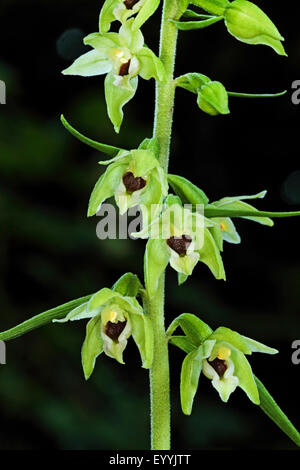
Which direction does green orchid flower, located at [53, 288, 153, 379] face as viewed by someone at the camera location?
facing the viewer
